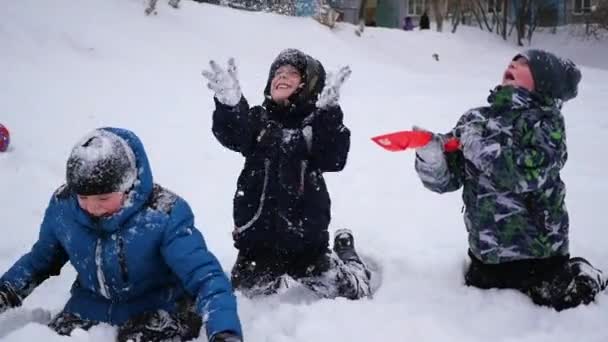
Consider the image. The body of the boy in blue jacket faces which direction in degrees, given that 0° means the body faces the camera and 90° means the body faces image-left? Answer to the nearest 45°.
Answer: approximately 45°

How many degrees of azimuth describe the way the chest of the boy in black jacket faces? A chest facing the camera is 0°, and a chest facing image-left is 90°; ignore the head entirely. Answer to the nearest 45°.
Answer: approximately 45°

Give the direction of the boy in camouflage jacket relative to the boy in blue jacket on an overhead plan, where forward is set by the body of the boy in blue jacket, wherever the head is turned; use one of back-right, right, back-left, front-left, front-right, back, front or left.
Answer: back-left

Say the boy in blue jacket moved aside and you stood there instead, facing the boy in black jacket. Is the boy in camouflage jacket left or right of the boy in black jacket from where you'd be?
right

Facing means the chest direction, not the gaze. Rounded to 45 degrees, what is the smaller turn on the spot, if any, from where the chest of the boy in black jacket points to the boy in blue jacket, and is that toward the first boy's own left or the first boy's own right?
0° — they already face them

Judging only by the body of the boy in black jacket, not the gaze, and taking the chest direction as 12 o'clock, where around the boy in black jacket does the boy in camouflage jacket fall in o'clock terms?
The boy in camouflage jacket is roughly at 8 o'clock from the boy in black jacket.
